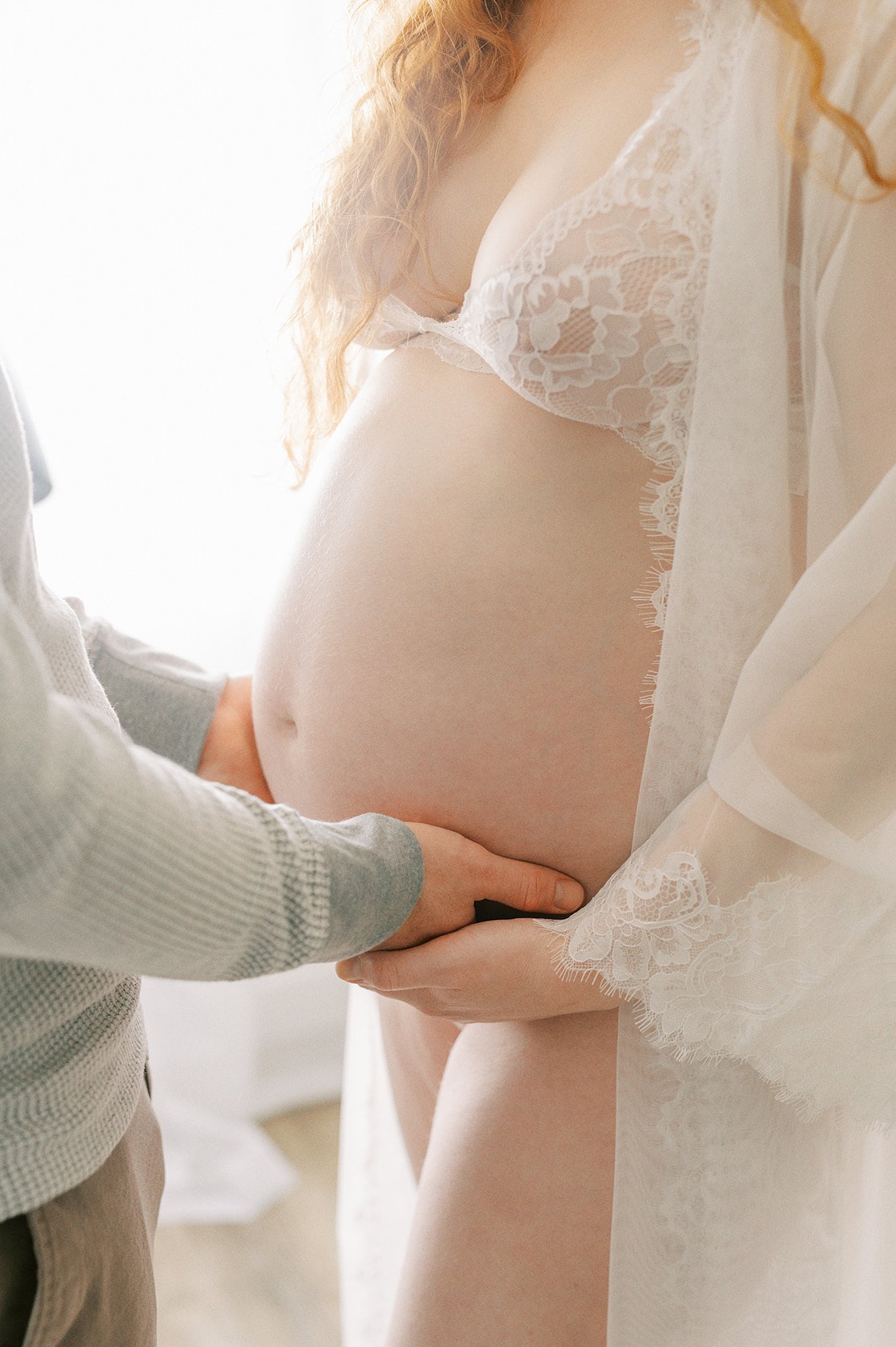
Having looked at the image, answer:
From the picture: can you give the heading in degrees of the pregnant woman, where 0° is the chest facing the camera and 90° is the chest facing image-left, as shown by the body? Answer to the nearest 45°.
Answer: approximately 45°
